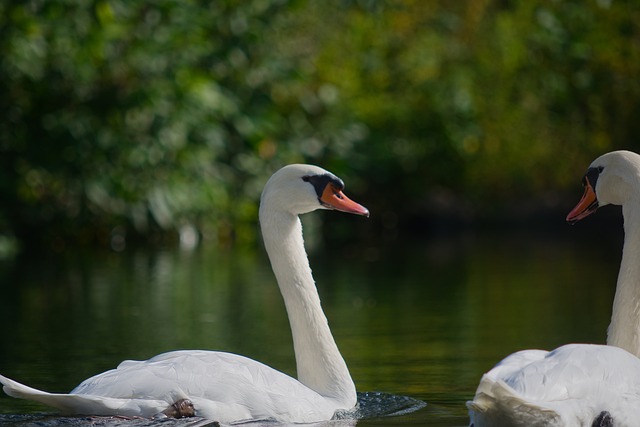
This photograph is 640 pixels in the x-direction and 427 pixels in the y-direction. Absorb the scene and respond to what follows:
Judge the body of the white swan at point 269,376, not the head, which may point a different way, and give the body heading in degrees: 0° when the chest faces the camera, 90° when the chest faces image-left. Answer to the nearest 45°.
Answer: approximately 270°

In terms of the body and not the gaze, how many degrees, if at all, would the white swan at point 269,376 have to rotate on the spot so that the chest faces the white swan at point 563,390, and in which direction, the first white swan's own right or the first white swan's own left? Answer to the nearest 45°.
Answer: approximately 45° to the first white swan's own right
